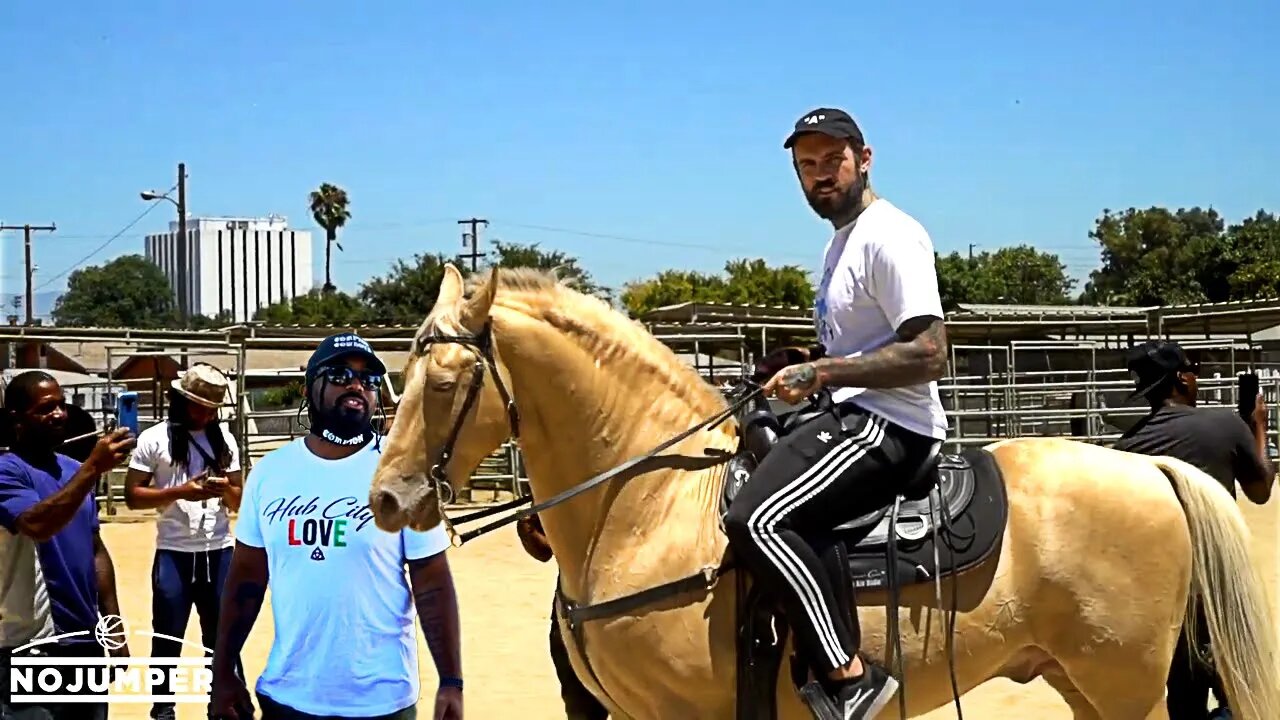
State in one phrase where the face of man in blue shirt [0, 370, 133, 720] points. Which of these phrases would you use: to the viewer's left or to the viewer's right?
to the viewer's right

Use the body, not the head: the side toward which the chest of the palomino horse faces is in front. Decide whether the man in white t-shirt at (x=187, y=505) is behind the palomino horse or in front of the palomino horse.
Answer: in front

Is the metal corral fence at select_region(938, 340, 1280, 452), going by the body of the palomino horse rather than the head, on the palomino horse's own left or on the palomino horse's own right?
on the palomino horse's own right

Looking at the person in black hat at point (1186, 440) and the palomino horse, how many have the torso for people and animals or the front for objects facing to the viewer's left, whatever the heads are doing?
1

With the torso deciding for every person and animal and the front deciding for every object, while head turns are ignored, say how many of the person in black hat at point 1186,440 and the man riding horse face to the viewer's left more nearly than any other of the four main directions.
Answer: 1

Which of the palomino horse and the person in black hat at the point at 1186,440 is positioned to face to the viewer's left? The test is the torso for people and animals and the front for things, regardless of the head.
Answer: the palomino horse

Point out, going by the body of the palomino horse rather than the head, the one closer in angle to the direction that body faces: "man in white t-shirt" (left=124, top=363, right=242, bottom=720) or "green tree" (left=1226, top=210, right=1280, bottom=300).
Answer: the man in white t-shirt

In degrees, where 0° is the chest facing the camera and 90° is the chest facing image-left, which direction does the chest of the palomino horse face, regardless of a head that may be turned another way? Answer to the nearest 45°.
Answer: approximately 90°

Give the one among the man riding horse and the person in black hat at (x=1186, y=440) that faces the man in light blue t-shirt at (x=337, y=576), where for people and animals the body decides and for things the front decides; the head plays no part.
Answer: the man riding horse

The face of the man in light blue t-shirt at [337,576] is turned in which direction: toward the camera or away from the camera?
toward the camera

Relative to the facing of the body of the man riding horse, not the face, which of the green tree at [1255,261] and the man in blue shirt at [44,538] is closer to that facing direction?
the man in blue shirt

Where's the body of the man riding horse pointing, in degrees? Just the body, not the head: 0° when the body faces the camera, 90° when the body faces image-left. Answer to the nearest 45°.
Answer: approximately 90°
